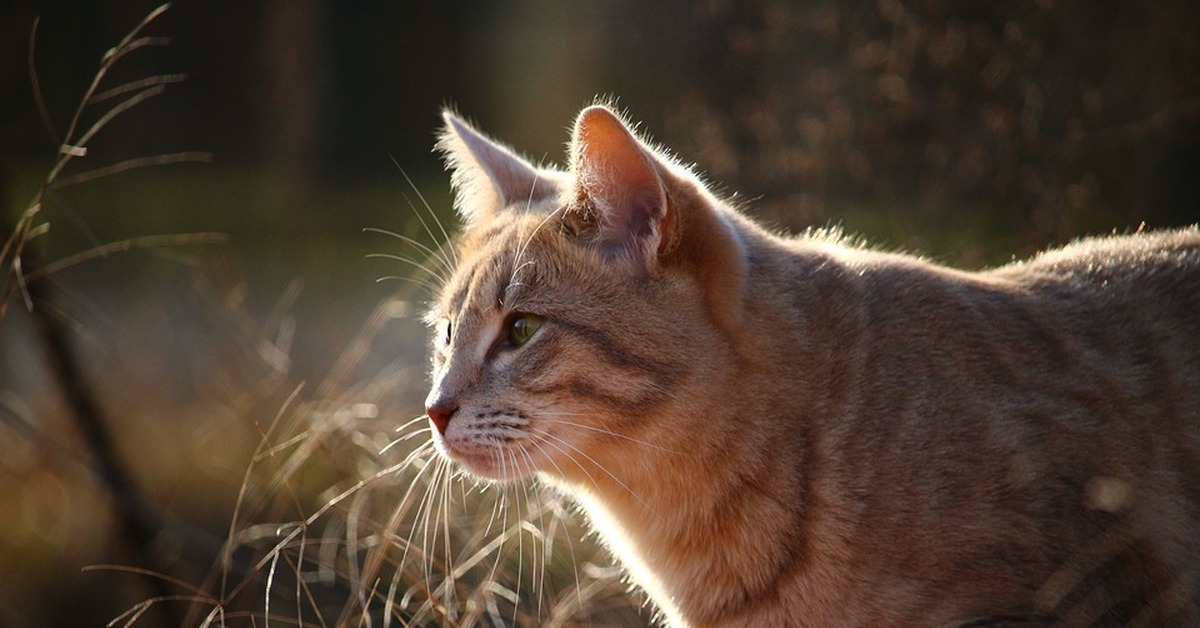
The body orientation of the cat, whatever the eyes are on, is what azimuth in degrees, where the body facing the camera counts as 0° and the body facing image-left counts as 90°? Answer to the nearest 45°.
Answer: approximately 90°
